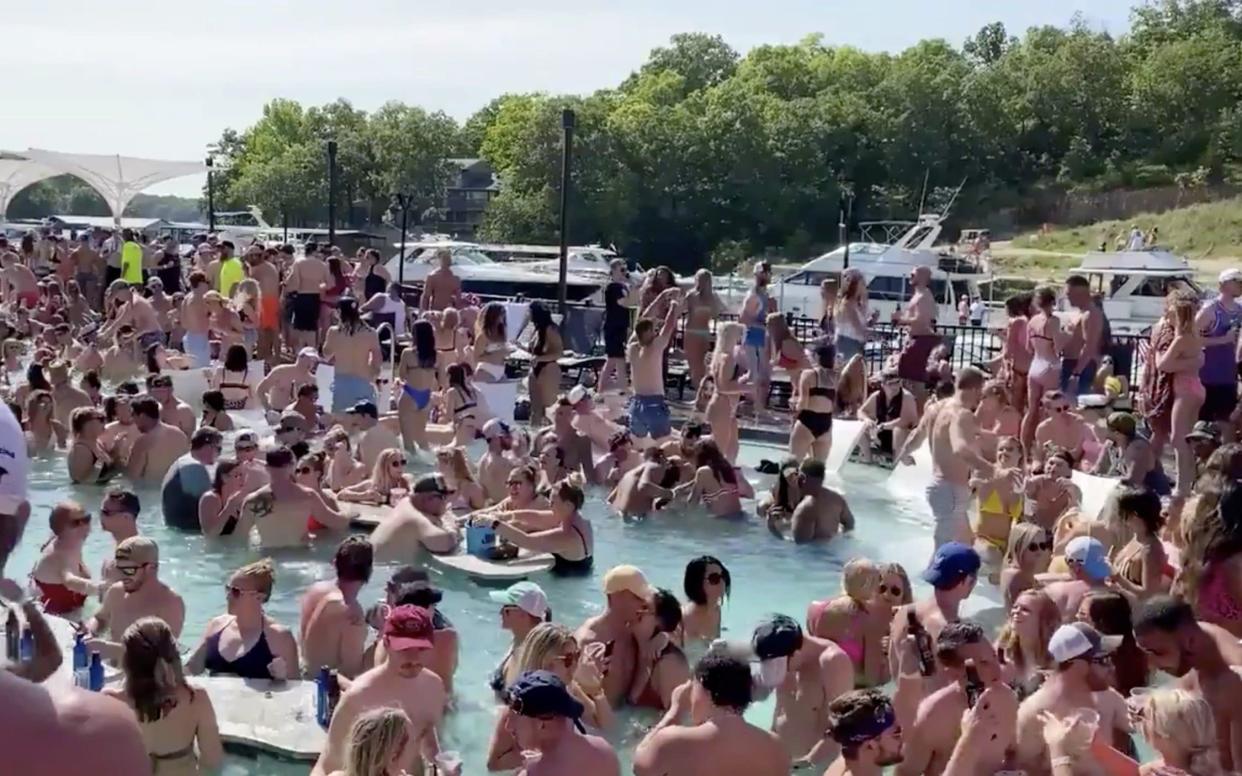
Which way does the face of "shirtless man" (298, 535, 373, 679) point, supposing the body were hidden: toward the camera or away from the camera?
away from the camera

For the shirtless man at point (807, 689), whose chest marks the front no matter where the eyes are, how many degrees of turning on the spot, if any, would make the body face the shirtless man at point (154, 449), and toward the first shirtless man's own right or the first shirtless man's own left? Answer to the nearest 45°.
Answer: approximately 90° to the first shirtless man's own right

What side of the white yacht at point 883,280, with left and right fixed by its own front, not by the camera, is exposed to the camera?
left

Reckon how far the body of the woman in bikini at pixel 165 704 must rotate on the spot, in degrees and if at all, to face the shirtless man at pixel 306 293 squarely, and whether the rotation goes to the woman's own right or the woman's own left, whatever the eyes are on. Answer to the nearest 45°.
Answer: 0° — they already face them

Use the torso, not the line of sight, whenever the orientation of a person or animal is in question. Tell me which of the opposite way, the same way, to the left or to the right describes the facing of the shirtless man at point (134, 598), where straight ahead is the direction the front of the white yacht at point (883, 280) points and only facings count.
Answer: to the left

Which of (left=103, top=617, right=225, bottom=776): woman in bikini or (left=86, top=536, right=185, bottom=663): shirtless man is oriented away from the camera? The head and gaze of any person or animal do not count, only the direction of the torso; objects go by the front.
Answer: the woman in bikini

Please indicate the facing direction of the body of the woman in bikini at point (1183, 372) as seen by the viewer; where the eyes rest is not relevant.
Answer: to the viewer's left

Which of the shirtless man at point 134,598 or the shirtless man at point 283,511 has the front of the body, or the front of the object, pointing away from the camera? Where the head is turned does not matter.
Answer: the shirtless man at point 283,511

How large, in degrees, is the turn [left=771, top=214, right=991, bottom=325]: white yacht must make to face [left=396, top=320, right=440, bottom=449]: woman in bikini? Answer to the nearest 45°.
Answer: approximately 90° to its left
